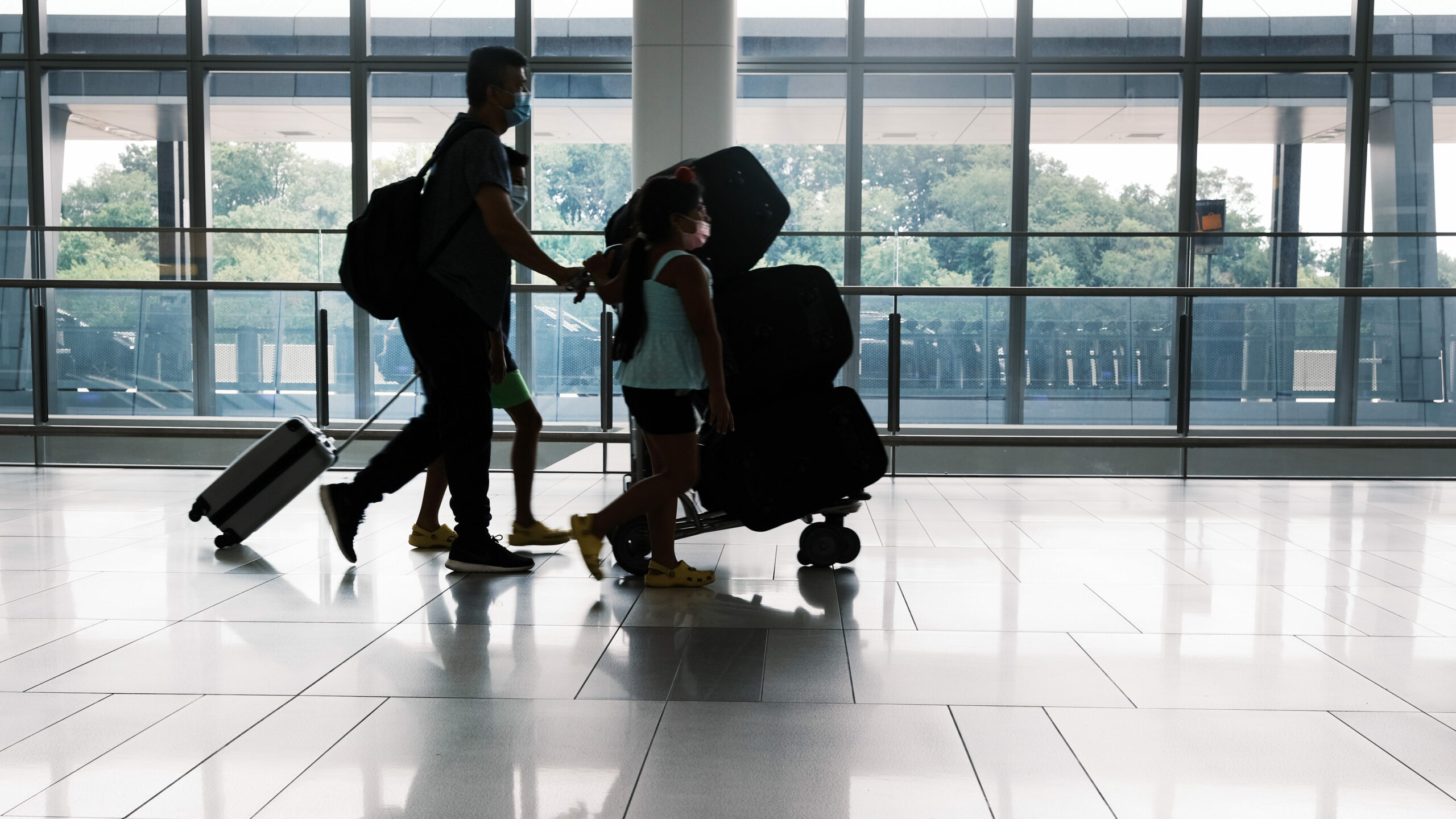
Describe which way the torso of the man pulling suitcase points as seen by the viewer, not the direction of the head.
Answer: to the viewer's right

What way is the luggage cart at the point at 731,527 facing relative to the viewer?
to the viewer's right

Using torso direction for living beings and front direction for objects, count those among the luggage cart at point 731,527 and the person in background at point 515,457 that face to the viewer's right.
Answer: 2

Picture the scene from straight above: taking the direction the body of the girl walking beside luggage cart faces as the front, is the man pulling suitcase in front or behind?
behind

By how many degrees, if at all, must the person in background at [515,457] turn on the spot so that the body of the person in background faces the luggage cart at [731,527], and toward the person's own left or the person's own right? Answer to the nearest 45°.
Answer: approximately 45° to the person's own right

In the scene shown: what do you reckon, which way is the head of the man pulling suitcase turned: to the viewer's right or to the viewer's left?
to the viewer's right

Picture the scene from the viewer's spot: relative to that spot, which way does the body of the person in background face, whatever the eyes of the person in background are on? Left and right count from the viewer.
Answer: facing to the right of the viewer

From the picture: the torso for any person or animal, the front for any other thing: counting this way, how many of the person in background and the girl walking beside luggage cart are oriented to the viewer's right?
2

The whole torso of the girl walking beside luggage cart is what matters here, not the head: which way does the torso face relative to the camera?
to the viewer's right
